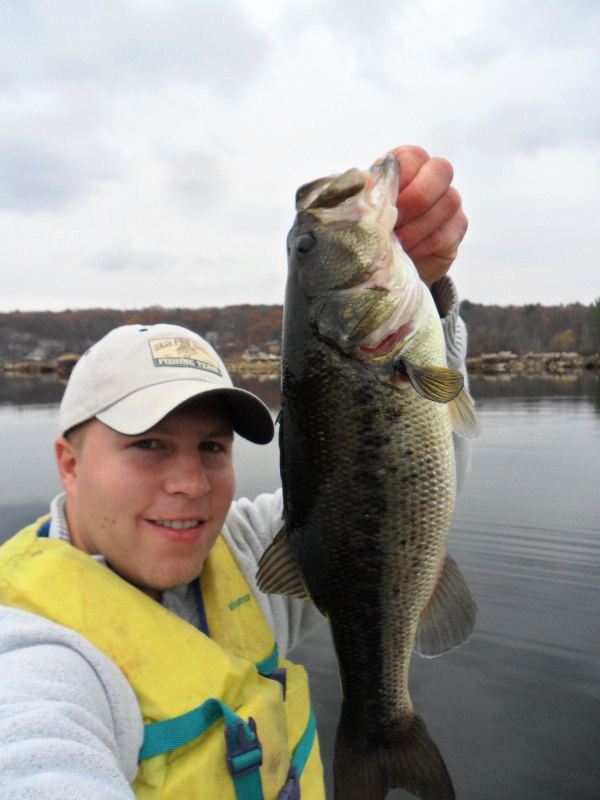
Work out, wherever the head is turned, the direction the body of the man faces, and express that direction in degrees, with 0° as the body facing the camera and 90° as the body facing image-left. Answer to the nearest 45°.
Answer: approximately 315°
